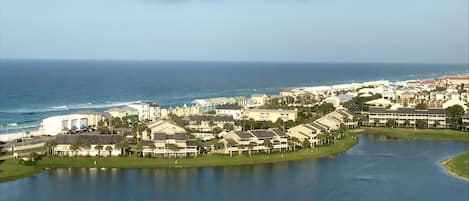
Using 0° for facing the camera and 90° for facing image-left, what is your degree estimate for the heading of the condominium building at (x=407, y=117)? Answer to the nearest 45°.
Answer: approximately 0°

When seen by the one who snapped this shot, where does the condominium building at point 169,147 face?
facing the viewer

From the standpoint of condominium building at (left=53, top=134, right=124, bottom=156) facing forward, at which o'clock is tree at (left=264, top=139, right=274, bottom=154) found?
The tree is roughly at 9 o'clock from the condominium building.

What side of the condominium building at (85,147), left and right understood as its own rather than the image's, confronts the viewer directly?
front

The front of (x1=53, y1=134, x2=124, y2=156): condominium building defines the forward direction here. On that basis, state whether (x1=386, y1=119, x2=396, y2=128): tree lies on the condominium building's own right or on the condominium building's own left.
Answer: on the condominium building's own left

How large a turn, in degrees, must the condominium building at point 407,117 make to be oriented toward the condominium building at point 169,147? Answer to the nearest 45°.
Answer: approximately 45° to its right

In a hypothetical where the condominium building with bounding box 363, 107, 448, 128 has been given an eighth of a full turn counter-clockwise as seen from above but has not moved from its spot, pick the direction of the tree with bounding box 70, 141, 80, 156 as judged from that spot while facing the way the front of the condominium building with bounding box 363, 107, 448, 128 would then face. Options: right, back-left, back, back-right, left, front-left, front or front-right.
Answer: right

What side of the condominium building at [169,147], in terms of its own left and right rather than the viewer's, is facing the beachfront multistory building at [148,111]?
back

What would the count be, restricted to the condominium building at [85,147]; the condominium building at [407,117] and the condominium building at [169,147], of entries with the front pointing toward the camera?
3

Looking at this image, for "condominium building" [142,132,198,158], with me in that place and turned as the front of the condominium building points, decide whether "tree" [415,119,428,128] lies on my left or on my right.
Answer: on my left
